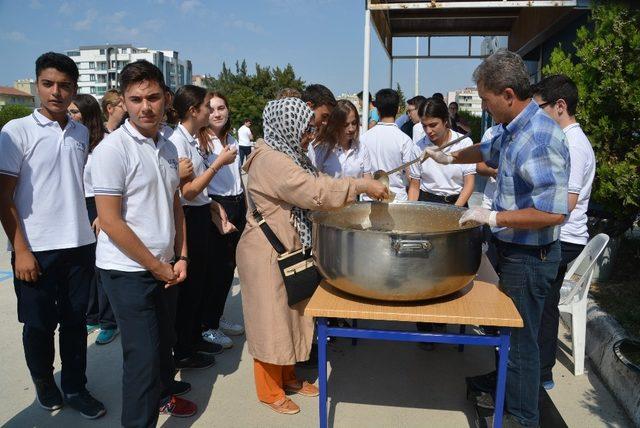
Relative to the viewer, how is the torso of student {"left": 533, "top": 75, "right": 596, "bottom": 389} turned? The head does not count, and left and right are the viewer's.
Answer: facing to the left of the viewer

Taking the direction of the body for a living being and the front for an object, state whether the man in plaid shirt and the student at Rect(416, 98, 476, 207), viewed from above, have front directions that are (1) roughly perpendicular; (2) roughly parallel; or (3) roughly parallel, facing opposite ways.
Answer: roughly perpendicular

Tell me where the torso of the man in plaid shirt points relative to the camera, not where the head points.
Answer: to the viewer's left

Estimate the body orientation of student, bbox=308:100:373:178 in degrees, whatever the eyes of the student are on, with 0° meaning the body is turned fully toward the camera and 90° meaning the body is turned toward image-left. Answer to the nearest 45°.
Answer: approximately 315°

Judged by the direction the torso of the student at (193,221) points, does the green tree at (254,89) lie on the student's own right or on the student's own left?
on the student's own left

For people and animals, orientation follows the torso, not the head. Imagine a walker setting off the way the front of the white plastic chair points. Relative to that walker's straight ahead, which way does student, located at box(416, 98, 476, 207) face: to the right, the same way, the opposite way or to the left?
to the left

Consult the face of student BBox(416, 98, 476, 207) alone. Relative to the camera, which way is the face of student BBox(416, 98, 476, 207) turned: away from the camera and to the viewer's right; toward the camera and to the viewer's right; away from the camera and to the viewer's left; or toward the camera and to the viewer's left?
toward the camera and to the viewer's left

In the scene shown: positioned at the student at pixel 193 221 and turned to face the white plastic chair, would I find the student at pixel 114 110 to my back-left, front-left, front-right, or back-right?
back-left

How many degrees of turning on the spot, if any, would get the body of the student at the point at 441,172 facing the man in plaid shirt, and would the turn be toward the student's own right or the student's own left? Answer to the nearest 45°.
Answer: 0° — they already face them
